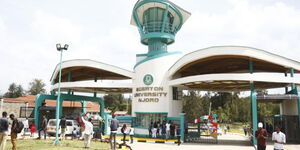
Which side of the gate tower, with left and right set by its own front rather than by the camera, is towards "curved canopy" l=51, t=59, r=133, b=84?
right

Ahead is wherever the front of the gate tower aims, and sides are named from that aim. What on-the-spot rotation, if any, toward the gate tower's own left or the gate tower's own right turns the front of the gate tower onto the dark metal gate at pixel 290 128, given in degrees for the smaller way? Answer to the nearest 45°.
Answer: approximately 45° to the gate tower's own left

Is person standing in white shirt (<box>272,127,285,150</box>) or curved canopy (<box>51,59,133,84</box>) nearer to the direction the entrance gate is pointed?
the person standing in white shirt

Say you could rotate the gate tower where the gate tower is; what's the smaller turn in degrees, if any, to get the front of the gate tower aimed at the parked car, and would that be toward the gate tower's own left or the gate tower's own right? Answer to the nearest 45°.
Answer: approximately 45° to the gate tower's own right

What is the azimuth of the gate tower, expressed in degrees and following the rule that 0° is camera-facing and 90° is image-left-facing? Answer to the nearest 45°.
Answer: approximately 0°

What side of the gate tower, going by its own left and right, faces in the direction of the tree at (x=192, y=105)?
back

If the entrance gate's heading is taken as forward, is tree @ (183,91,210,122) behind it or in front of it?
behind

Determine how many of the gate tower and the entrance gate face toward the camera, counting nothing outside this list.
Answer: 2

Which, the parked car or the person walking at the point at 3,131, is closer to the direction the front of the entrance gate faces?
the person walking
